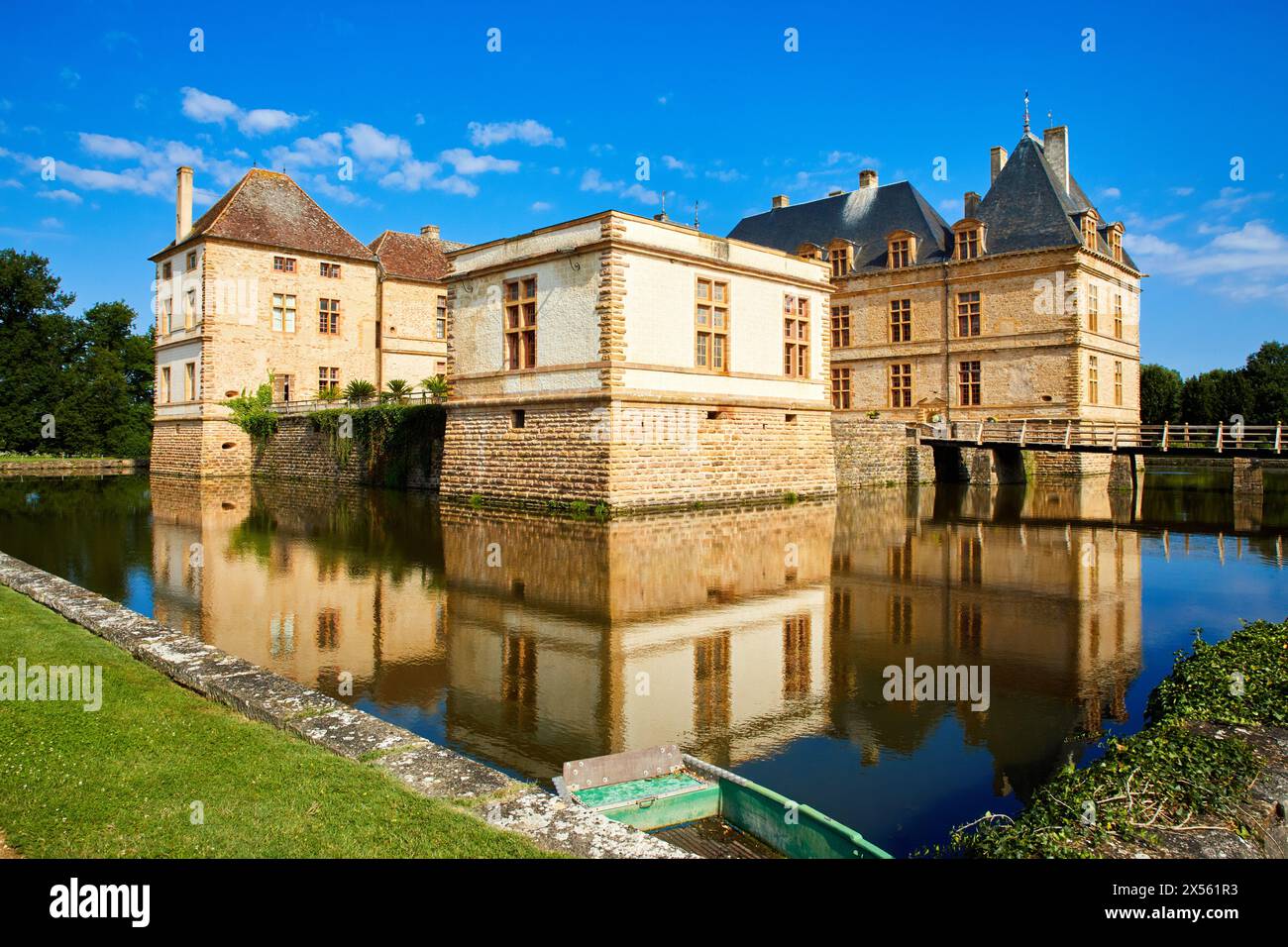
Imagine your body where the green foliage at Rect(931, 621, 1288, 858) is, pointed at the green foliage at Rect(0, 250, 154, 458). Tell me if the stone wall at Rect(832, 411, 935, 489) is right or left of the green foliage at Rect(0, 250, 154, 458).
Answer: right

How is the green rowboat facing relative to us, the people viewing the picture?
facing the viewer and to the right of the viewer

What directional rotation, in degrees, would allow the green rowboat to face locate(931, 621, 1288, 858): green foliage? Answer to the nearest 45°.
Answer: approximately 45° to its left

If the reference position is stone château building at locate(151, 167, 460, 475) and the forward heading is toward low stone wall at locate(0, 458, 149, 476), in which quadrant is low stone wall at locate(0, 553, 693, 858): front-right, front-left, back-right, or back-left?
back-left

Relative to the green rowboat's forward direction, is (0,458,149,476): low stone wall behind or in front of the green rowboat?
behind

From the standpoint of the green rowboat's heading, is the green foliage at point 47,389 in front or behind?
behind

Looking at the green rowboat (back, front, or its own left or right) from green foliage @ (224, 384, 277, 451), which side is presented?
back

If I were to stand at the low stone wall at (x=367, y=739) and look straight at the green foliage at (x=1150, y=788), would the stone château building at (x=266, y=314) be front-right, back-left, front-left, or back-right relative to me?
back-left
